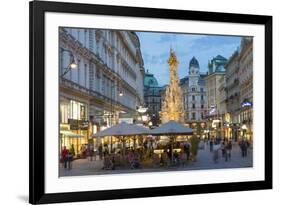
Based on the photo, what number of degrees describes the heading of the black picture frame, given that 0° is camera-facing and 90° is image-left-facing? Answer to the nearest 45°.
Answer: approximately 315°
